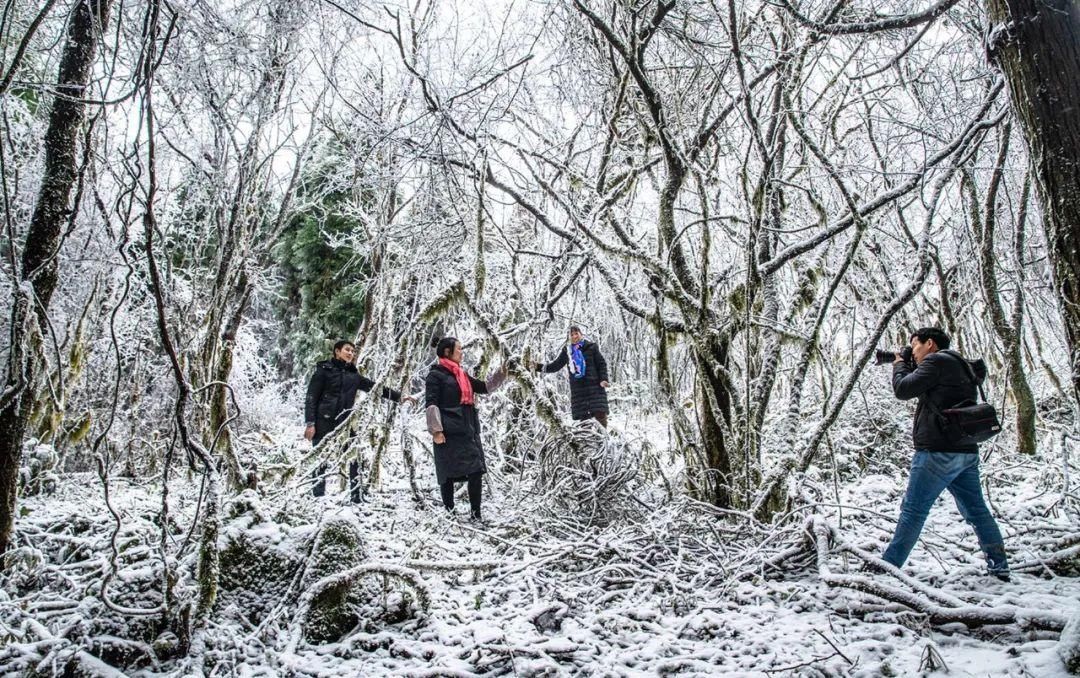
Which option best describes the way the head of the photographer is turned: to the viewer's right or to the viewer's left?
to the viewer's left

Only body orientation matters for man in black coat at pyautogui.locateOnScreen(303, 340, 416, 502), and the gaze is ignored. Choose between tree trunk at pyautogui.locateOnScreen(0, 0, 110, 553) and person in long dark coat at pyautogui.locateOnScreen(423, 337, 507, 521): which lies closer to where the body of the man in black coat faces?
the person in long dark coat

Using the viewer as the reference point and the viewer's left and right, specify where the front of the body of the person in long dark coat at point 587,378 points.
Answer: facing the viewer and to the left of the viewer

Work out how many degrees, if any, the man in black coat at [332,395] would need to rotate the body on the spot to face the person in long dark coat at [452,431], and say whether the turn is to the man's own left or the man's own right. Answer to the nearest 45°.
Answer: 0° — they already face them

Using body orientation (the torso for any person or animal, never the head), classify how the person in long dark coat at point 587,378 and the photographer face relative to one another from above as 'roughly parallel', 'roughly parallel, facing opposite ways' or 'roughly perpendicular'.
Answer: roughly perpendicular

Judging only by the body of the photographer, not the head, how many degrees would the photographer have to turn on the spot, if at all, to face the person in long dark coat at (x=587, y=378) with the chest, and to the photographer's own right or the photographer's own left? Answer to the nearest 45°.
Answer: approximately 45° to the photographer's own right

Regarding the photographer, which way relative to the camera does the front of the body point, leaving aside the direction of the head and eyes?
to the viewer's left

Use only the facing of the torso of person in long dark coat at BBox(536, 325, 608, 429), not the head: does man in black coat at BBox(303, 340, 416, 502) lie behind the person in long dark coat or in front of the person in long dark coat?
in front

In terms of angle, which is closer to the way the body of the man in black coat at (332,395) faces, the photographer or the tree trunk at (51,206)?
the photographer

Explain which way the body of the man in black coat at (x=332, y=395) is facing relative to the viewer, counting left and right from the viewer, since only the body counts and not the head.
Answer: facing the viewer and to the right of the viewer

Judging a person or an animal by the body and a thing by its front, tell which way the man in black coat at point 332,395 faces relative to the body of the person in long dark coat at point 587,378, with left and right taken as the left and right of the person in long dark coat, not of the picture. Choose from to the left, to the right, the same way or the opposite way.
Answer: to the left

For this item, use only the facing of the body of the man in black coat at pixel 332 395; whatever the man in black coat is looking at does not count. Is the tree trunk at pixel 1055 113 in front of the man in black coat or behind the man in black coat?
in front

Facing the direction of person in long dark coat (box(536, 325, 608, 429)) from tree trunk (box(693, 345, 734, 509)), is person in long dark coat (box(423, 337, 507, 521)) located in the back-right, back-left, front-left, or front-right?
front-left

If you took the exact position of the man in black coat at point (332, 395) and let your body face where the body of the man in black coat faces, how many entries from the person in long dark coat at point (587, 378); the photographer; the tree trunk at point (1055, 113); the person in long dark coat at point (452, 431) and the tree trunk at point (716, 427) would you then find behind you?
0

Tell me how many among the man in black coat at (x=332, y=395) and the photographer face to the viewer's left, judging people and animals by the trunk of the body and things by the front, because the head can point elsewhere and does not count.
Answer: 1
